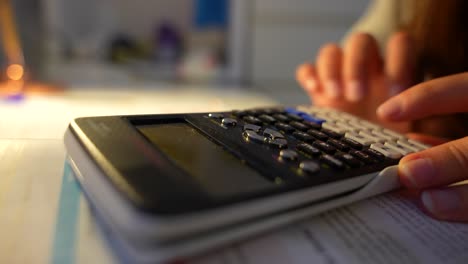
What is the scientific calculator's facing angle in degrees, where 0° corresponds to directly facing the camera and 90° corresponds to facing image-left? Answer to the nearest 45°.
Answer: approximately 225°

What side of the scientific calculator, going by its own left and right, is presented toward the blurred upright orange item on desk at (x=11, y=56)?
left
